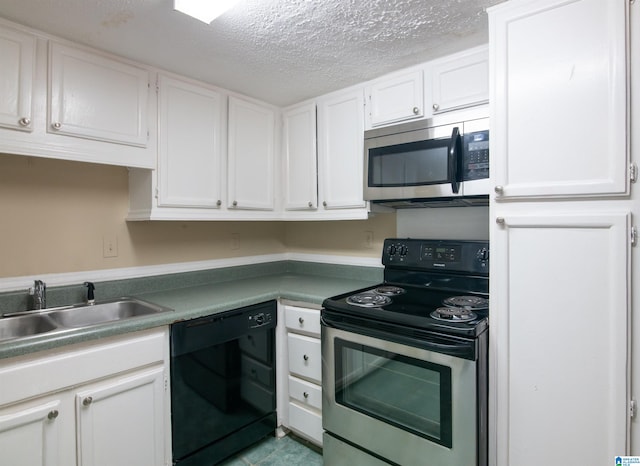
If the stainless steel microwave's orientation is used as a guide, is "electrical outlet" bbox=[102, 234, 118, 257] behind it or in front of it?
in front

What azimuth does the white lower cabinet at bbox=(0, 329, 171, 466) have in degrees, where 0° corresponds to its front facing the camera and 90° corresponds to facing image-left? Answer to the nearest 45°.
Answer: approximately 315°

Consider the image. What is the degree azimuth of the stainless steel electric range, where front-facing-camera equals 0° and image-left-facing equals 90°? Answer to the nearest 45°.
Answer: approximately 45°

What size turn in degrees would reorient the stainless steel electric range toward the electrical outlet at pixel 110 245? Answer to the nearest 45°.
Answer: approximately 45° to its right

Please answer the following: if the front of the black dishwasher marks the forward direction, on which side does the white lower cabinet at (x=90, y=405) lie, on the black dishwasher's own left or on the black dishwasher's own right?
on the black dishwasher's own right

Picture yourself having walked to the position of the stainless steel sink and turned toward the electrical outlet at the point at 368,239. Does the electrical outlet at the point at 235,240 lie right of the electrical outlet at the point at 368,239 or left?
left

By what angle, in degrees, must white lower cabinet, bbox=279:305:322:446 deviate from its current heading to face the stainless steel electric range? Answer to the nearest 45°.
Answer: approximately 90° to its left

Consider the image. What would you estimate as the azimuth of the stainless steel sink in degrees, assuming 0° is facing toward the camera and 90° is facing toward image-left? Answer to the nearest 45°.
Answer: approximately 315°

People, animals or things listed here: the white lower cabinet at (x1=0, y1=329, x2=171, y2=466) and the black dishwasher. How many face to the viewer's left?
0
